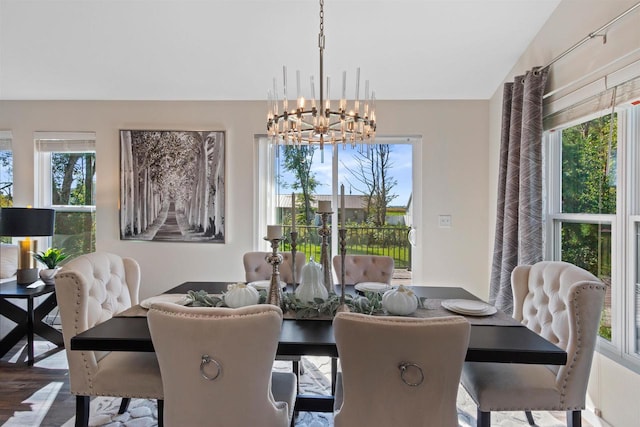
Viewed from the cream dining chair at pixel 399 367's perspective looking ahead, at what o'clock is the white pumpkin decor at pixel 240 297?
The white pumpkin decor is roughly at 10 o'clock from the cream dining chair.

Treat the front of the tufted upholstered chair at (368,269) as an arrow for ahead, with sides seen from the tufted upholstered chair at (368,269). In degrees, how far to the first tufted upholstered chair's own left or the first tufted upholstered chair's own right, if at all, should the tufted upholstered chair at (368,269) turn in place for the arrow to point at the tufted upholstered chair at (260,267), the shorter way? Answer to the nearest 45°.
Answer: approximately 90° to the first tufted upholstered chair's own right

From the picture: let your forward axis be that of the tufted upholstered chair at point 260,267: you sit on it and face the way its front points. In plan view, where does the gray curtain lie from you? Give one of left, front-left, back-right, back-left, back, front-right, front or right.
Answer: left

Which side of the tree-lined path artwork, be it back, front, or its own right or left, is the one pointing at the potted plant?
right

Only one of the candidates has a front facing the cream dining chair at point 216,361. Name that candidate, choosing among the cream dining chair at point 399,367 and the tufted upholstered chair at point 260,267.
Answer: the tufted upholstered chair

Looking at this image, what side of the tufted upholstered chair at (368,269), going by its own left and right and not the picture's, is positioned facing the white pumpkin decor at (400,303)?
front

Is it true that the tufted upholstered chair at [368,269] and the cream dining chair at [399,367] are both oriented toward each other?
yes

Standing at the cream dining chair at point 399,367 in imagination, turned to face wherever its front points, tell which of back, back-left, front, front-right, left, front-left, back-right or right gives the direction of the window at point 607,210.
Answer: front-right

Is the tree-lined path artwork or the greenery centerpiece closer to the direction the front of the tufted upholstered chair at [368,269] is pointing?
the greenery centerpiece

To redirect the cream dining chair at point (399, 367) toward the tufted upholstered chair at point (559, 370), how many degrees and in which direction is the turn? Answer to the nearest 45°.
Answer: approximately 45° to its right

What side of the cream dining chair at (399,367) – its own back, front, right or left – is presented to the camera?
back

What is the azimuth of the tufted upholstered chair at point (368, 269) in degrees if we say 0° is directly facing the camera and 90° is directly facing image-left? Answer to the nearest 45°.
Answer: approximately 0°

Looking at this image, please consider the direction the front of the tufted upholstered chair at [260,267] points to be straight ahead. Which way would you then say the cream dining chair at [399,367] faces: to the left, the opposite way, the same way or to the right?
the opposite way

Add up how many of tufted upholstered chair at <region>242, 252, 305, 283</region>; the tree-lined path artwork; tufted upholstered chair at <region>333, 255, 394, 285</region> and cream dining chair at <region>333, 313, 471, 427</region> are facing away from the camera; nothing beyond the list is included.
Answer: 1

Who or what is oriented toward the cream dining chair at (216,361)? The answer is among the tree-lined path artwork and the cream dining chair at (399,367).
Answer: the tree-lined path artwork

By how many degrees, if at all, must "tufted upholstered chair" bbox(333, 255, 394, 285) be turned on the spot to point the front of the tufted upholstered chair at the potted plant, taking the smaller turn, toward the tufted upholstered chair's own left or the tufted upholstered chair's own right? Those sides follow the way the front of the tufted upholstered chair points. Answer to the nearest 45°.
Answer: approximately 90° to the tufted upholstered chair's own right

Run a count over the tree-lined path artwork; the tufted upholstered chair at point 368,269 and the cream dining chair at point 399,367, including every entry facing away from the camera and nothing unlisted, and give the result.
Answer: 1

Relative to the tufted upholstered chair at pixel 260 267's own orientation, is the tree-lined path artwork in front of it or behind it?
behind

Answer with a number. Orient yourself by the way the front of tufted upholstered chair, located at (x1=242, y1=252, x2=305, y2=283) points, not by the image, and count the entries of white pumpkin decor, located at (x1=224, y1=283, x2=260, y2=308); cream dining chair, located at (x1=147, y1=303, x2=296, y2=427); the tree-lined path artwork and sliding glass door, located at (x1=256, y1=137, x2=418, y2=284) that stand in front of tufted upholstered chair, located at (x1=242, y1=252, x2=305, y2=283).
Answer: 2

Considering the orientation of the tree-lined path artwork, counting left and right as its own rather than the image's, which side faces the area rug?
front
